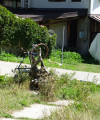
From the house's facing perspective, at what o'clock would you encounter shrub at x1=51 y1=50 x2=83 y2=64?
The shrub is roughly at 12 o'clock from the house.

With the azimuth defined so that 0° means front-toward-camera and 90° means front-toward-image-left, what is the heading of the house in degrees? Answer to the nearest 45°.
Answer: approximately 0°

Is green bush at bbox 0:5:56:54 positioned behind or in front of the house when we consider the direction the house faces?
in front
